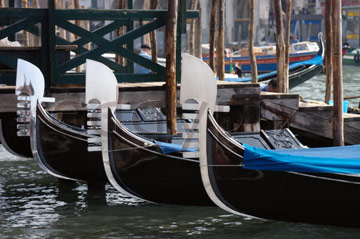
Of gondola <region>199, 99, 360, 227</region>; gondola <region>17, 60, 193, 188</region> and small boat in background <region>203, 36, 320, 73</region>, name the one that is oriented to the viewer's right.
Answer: the small boat in background

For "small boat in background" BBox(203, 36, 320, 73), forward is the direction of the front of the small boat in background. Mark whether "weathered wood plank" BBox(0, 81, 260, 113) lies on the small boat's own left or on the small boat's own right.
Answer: on the small boat's own right

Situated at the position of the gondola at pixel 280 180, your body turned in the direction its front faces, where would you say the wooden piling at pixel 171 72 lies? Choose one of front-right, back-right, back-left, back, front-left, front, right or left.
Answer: front-right

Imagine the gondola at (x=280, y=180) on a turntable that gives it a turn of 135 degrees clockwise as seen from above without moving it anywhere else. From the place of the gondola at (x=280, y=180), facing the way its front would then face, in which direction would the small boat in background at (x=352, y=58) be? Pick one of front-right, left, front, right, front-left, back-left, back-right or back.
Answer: front-left

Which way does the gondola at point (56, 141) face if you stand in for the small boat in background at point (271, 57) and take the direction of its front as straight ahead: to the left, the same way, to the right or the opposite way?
the opposite way

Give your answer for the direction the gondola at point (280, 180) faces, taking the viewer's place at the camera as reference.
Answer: facing to the left of the viewer

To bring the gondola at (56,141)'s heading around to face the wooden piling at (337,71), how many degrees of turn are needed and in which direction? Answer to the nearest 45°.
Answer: approximately 180°

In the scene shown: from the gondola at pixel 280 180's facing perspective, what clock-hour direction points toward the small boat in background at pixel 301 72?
The small boat in background is roughly at 3 o'clock from the gondola.

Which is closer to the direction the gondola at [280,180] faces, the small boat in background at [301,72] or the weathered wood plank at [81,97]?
the weathered wood plank

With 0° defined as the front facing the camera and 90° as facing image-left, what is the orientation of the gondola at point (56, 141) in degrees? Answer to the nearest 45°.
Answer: approximately 90°

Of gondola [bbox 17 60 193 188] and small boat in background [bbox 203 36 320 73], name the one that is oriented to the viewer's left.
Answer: the gondola

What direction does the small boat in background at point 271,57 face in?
to the viewer's right
